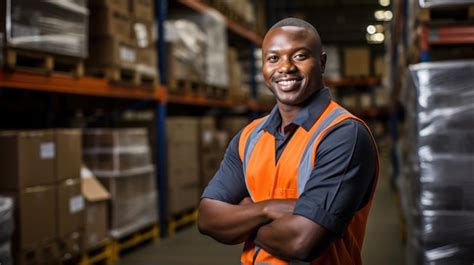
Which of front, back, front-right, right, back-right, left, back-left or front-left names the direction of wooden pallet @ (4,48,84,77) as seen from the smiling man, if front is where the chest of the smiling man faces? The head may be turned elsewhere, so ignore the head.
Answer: right

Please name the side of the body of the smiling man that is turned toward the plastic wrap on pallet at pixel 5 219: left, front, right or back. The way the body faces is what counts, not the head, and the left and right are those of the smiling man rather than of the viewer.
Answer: right

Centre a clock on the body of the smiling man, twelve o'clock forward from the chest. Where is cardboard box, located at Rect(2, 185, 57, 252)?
The cardboard box is roughly at 3 o'clock from the smiling man.

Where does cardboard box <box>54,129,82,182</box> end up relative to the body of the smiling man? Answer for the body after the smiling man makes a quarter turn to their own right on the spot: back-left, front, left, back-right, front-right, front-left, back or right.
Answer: front

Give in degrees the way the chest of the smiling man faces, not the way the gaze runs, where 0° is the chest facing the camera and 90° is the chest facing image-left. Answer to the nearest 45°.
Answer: approximately 45°

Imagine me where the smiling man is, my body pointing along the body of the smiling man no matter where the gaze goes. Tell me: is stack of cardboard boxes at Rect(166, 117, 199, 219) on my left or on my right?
on my right

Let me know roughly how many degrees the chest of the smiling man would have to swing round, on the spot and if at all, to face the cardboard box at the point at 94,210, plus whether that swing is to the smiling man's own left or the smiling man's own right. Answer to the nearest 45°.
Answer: approximately 90° to the smiling man's own right

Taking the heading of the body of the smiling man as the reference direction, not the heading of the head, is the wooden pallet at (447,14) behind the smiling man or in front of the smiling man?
behind

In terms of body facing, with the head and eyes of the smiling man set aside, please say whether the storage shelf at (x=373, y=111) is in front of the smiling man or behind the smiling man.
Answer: behind

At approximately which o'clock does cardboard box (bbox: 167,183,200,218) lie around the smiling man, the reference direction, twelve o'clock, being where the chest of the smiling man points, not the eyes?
The cardboard box is roughly at 4 o'clock from the smiling man.

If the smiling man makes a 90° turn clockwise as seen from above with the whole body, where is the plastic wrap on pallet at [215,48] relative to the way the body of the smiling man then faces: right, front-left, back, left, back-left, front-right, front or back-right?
front-right

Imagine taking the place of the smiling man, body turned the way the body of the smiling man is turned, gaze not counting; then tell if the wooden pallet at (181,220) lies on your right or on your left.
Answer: on your right
